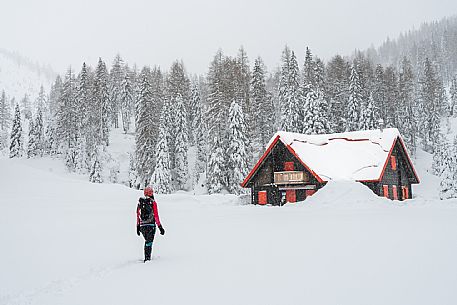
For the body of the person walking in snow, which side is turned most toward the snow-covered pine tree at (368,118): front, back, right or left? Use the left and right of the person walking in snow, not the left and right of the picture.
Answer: front

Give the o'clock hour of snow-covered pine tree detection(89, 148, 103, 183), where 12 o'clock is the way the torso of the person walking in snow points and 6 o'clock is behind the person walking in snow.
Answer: The snow-covered pine tree is roughly at 10 o'clock from the person walking in snow.

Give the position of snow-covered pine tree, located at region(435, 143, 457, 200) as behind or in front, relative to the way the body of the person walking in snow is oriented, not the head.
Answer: in front

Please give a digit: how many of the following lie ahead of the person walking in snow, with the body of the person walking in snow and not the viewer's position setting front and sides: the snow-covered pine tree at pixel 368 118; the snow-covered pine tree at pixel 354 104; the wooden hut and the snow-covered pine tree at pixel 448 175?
4

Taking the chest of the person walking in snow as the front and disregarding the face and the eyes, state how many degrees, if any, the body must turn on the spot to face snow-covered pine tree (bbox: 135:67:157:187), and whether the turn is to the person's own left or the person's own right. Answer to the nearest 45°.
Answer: approximately 45° to the person's own left

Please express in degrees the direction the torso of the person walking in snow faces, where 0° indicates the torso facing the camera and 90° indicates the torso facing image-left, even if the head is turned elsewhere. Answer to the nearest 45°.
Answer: approximately 225°

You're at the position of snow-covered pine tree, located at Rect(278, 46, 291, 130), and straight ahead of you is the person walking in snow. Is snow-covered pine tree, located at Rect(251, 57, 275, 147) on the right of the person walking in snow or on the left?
right

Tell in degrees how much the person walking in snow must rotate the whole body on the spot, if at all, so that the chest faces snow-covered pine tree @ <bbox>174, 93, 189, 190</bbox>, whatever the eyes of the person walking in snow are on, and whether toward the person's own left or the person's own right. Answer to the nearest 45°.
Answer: approximately 45° to the person's own left

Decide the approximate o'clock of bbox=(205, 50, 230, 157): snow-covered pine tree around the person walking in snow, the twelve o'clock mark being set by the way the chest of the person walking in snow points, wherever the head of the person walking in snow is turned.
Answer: The snow-covered pine tree is roughly at 11 o'clock from the person walking in snow.

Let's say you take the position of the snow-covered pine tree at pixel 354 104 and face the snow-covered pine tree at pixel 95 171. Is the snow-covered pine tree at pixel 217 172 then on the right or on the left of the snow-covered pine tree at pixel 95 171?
left

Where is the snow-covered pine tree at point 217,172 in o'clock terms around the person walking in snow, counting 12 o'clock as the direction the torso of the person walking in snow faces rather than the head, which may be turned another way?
The snow-covered pine tree is roughly at 11 o'clock from the person walking in snow.

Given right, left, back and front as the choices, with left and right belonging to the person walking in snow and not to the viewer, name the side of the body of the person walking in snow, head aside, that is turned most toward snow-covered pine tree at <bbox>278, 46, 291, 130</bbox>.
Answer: front
